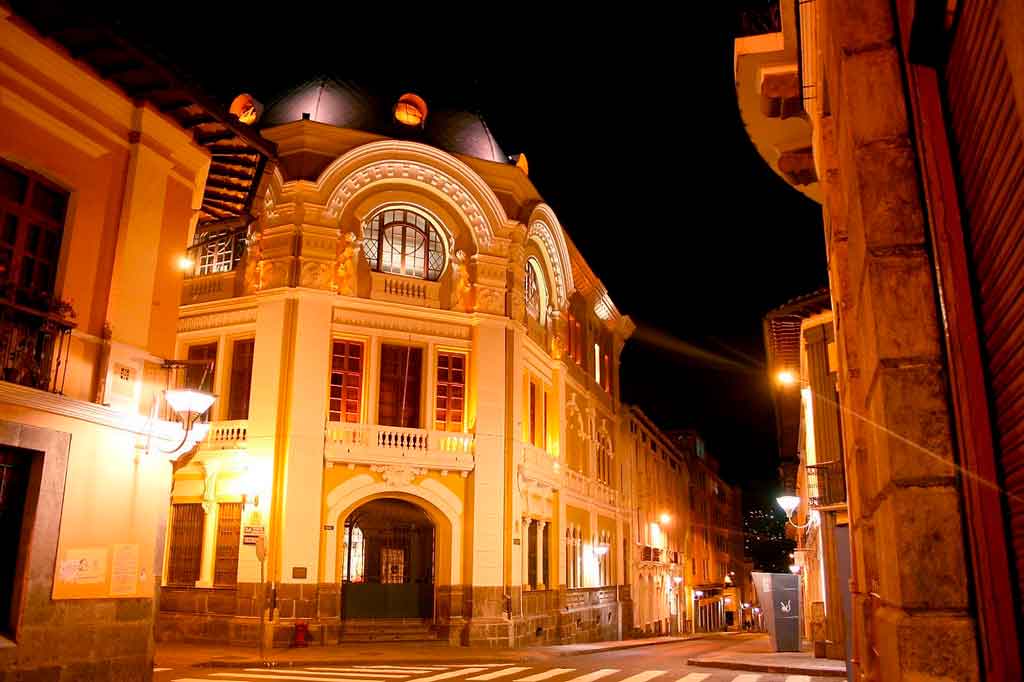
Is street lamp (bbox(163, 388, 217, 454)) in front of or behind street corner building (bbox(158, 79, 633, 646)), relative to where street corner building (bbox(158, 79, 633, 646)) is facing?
in front

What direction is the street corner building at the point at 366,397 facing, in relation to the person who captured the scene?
facing the viewer

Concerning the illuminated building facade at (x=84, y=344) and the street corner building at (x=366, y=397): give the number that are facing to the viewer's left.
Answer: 0

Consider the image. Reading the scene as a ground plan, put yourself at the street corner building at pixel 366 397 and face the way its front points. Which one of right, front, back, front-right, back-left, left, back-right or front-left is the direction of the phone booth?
left

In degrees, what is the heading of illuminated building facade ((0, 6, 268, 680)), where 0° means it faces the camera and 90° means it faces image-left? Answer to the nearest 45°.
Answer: approximately 315°

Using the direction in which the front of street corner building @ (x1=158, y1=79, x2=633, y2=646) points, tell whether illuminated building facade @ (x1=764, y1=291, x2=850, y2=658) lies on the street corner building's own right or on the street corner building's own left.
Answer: on the street corner building's own left

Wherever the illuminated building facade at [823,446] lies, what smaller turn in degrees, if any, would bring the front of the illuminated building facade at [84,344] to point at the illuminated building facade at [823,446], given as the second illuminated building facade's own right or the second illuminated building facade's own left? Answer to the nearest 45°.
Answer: approximately 45° to the second illuminated building facade's own left

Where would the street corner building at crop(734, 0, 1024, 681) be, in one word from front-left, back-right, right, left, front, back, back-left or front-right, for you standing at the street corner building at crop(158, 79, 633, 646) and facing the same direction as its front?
front

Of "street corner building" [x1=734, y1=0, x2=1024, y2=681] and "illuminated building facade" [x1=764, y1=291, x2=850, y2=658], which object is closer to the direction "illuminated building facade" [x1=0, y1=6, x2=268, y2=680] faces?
the street corner building

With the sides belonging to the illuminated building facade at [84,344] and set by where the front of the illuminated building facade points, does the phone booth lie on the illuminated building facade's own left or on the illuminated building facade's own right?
on the illuminated building facade's own left

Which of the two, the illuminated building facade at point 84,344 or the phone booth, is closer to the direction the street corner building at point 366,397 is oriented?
the illuminated building facade

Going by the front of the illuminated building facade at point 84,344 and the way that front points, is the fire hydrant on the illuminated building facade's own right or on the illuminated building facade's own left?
on the illuminated building facade's own left

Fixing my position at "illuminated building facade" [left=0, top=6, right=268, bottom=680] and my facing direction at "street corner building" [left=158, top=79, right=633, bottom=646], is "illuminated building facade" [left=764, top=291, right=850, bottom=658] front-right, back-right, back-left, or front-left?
front-right

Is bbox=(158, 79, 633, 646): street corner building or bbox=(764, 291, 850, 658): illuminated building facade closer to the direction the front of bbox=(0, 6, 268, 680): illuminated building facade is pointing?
the illuminated building facade
